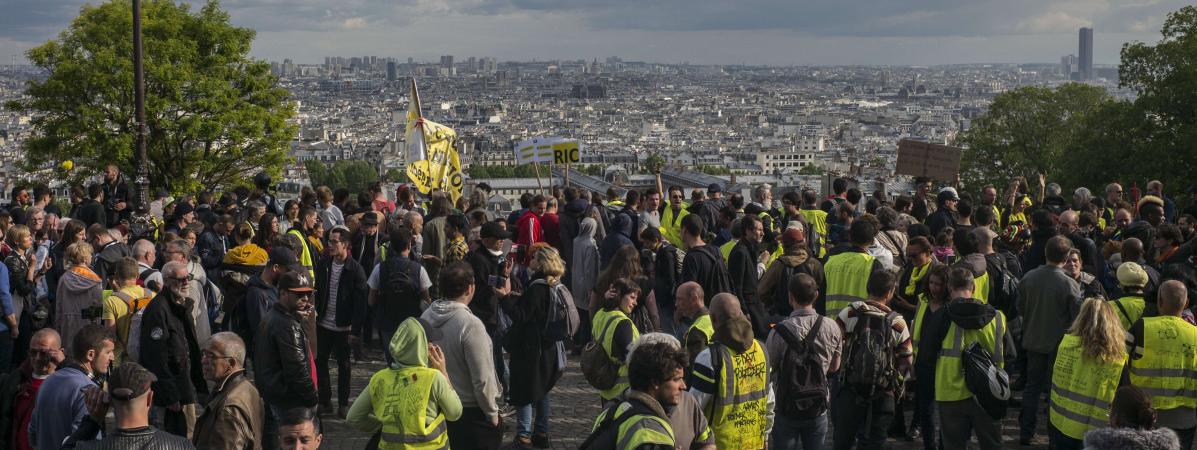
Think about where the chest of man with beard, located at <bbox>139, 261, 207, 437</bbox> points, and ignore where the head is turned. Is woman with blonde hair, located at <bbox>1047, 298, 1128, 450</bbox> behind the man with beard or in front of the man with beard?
in front

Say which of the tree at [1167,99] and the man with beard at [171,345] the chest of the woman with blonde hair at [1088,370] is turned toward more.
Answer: the tree

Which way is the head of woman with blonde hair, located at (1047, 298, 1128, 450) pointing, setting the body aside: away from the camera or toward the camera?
away from the camera

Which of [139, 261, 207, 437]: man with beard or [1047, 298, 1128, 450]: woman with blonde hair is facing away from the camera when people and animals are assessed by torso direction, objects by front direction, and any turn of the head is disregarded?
the woman with blonde hair

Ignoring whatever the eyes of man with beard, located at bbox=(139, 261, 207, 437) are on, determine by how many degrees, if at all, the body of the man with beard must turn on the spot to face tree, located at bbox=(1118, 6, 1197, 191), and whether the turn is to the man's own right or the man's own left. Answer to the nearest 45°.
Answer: approximately 90° to the man's own left

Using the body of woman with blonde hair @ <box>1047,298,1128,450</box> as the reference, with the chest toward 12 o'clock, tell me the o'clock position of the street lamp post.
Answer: The street lamp post is roughly at 10 o'clock from the woman with blonde hair.

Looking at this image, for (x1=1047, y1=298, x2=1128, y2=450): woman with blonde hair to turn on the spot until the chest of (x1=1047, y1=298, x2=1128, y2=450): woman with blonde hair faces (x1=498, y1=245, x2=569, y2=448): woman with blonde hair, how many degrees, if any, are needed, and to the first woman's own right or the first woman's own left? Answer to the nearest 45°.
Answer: approximately 90° to the first woman's own left

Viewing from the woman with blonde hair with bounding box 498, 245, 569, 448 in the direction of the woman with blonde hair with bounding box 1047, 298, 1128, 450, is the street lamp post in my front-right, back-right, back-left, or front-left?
back-left

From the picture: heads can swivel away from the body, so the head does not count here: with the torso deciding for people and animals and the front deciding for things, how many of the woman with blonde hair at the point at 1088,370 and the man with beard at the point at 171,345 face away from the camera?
1

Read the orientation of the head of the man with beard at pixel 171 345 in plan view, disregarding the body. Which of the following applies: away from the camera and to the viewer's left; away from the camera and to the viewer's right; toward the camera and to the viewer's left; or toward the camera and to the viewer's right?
toward the camera and to the viewer's right

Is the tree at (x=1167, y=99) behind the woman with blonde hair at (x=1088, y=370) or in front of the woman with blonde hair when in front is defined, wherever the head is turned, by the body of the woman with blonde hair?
in front

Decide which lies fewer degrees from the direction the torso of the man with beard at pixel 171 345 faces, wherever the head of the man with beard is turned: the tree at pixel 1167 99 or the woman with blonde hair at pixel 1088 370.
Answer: the woman with blonde hair

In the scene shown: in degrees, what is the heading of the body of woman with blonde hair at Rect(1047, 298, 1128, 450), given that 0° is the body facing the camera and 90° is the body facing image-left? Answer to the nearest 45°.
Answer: approximately 180°

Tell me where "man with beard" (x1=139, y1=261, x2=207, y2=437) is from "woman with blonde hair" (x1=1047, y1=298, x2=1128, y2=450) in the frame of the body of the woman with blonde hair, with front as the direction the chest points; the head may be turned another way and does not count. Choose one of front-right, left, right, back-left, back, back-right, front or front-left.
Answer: left
